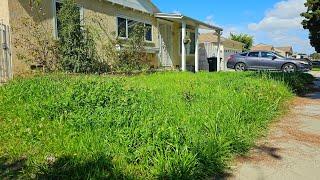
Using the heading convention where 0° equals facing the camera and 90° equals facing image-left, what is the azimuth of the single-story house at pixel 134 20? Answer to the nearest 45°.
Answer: approximately 315°

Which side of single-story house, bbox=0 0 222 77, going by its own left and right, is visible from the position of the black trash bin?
left

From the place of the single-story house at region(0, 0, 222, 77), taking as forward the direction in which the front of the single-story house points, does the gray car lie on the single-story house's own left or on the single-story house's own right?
on the single-story house's own left

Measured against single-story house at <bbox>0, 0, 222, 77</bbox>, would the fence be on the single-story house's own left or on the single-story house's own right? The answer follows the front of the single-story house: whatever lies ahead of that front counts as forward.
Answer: on the single-story house's own right

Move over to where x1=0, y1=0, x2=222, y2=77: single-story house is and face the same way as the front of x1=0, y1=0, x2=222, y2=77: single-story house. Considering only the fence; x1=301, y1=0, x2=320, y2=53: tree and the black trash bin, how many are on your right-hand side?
1

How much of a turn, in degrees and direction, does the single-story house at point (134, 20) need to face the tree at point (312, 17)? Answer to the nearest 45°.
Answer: approximately 90° to its left
